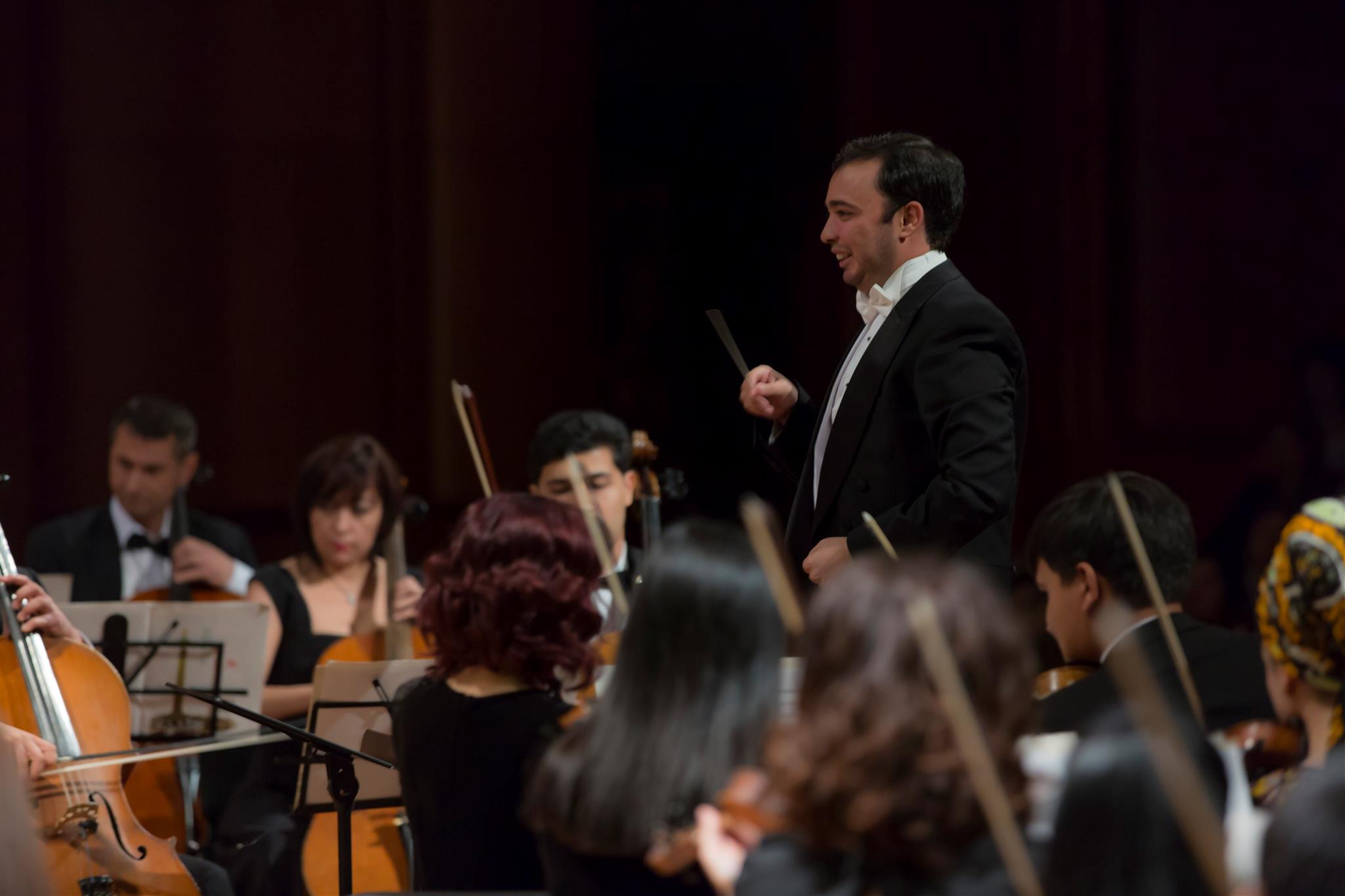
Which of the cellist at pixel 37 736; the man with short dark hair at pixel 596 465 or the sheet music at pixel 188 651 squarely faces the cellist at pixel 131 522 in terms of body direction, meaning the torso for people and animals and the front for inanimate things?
the sheet music

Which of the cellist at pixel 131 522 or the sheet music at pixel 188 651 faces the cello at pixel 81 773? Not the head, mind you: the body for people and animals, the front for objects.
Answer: the cellist

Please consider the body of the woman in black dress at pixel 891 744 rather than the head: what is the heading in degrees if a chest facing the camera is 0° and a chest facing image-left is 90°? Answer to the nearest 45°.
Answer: approximately 180°

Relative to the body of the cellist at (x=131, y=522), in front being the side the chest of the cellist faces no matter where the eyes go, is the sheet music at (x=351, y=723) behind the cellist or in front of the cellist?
in front

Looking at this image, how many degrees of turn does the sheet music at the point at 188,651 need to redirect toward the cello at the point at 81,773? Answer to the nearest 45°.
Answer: approximately 180°

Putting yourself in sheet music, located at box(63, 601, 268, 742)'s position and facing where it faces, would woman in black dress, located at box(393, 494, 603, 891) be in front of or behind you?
behind

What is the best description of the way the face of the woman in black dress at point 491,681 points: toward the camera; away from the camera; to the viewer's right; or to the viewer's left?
away from the camera

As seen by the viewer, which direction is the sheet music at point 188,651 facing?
away from the camera

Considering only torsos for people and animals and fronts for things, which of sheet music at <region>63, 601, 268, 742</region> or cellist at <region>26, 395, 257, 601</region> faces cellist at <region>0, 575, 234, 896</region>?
cellist at <region>26, 395, 257, 601</region>

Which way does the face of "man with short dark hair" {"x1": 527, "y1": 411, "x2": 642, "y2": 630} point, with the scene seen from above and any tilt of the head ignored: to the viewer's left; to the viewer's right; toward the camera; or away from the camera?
toward the camera

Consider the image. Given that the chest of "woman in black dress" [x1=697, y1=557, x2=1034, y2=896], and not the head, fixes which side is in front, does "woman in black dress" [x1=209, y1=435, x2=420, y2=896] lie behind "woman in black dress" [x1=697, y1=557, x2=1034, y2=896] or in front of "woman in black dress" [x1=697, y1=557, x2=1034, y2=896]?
in front

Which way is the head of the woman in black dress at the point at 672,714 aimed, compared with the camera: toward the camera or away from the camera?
away from the camera

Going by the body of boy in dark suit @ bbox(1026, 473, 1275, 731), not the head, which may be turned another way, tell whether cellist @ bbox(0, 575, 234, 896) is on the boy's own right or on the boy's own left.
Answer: on the boy's own left

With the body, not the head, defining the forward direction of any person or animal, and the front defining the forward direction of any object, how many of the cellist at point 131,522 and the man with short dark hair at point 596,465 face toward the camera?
2

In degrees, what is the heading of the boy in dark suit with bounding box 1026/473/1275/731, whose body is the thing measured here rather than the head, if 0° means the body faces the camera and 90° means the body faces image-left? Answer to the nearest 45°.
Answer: approximately 135°

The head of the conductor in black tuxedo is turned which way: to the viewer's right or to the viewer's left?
to the viewer's left

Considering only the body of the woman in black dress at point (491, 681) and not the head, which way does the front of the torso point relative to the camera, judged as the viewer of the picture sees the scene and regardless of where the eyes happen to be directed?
away from the camera

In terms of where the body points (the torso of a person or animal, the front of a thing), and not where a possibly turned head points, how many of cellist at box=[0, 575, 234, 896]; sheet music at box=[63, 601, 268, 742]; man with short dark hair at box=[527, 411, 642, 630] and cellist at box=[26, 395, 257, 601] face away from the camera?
1

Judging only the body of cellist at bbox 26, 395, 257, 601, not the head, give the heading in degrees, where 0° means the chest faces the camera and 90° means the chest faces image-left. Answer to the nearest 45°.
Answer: approximately 0°

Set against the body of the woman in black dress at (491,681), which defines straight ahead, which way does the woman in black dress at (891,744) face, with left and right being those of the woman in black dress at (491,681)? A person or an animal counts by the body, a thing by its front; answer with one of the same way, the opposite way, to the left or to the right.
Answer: the same way

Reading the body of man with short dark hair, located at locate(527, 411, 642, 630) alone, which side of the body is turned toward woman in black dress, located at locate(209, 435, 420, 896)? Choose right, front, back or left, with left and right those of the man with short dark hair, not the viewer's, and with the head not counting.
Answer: right

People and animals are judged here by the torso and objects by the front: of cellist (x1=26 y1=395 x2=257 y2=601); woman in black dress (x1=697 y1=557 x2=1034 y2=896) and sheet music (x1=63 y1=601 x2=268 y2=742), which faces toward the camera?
the cellist
